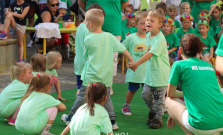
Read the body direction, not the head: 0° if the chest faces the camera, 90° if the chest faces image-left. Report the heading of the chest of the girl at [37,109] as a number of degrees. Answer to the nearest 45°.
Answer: approximately 225°

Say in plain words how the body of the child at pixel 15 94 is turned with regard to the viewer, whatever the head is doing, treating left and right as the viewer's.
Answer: facing to the right of the viewer

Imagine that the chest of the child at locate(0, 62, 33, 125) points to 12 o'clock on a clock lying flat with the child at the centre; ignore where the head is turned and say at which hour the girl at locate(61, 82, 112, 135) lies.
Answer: The girl is roughly at 2 o'clock from the child.

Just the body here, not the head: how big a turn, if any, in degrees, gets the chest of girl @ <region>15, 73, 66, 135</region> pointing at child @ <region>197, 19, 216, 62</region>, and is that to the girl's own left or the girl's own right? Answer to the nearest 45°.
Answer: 0° — they already face them

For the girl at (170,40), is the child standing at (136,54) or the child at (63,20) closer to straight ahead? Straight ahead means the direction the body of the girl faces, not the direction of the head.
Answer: the child standing

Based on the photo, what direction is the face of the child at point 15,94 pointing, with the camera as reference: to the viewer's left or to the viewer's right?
to the viewer's right

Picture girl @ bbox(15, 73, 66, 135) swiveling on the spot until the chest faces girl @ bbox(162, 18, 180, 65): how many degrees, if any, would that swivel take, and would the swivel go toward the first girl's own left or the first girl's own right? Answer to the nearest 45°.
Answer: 0° — they already face them

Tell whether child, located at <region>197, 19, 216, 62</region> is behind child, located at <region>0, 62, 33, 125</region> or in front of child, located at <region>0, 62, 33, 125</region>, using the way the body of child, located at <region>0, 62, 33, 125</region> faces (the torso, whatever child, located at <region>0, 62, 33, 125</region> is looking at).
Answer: in front

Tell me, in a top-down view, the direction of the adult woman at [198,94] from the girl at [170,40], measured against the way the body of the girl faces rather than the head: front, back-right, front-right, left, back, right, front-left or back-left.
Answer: front-left
